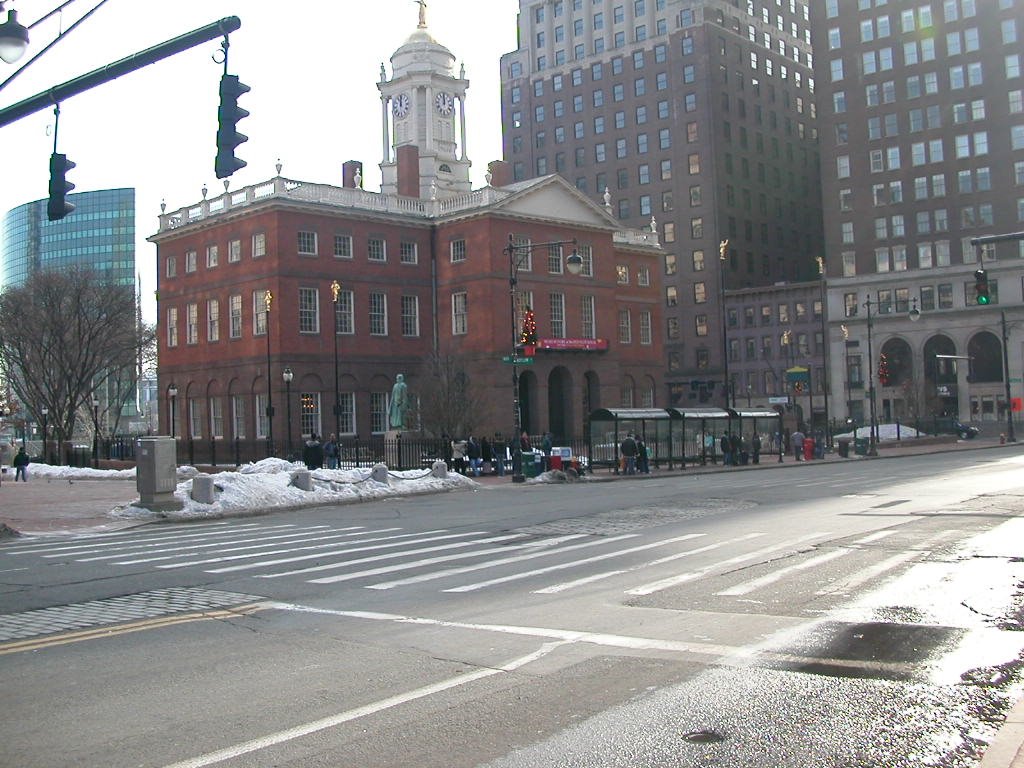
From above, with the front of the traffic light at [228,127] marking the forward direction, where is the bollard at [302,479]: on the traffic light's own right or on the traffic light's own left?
on the traffic light's own left

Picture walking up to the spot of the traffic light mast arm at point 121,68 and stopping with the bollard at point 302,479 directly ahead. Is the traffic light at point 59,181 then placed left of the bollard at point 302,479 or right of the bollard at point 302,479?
left

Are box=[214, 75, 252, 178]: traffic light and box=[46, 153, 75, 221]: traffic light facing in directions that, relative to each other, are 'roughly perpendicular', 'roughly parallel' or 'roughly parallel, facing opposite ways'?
roughly parallel

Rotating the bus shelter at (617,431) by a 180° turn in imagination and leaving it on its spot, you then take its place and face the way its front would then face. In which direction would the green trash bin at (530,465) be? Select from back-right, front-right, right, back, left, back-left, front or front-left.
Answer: left

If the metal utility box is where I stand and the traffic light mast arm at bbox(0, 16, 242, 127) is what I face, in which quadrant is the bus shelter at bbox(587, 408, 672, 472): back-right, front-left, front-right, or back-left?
back-left

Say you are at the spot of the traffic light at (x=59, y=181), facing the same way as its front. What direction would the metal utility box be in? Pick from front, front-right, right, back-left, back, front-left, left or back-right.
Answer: left
